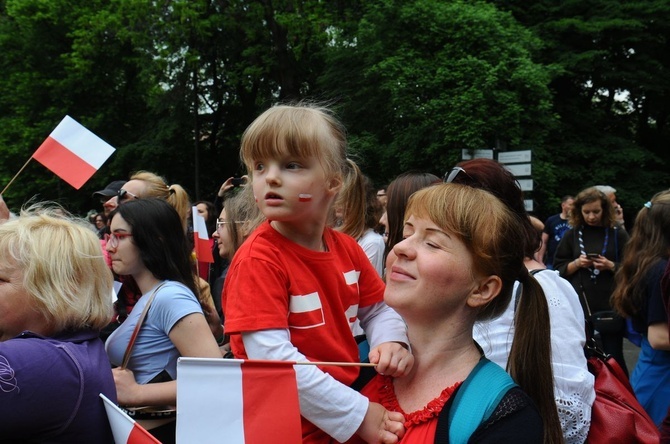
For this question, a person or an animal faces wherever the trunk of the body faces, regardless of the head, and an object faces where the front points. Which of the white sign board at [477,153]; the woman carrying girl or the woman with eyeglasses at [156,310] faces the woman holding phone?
the white sign board

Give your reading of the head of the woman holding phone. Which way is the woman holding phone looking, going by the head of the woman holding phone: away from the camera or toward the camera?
toward the camera

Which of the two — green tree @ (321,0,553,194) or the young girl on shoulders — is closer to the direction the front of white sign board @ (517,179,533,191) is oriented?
the young girl on shoulders

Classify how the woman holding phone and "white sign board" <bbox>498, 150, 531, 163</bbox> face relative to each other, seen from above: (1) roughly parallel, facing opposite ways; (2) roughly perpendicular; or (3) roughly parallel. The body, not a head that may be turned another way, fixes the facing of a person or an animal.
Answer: roughly parallel

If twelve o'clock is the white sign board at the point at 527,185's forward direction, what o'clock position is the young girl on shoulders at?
The young girl on shoulders is roughly at 12 o'clock from the white sign board.

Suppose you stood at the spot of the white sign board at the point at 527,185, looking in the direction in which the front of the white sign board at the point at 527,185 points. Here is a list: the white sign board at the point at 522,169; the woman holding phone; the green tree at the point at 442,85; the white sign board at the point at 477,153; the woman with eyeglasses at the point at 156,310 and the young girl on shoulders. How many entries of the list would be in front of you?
3

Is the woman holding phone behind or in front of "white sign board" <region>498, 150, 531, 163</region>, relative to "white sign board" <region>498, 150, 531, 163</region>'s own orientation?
in front

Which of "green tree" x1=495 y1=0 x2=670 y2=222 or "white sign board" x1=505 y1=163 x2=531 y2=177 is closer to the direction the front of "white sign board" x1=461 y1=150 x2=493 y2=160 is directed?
the white sign board

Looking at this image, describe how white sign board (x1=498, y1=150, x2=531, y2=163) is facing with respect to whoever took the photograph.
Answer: facing the viewer

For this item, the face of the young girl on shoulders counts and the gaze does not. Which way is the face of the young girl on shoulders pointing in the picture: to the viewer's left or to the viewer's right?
to the viewer's left

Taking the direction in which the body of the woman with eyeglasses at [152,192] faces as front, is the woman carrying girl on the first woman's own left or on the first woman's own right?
on the first woman's own left

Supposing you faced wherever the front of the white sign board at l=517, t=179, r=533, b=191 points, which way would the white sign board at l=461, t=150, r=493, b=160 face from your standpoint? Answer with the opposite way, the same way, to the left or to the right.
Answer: the same way

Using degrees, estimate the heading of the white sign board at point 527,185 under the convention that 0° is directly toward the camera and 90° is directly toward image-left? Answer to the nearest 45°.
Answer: approximately 0°

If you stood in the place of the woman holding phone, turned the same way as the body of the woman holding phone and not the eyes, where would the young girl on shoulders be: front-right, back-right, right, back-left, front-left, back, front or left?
front

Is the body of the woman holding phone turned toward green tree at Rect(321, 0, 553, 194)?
no
